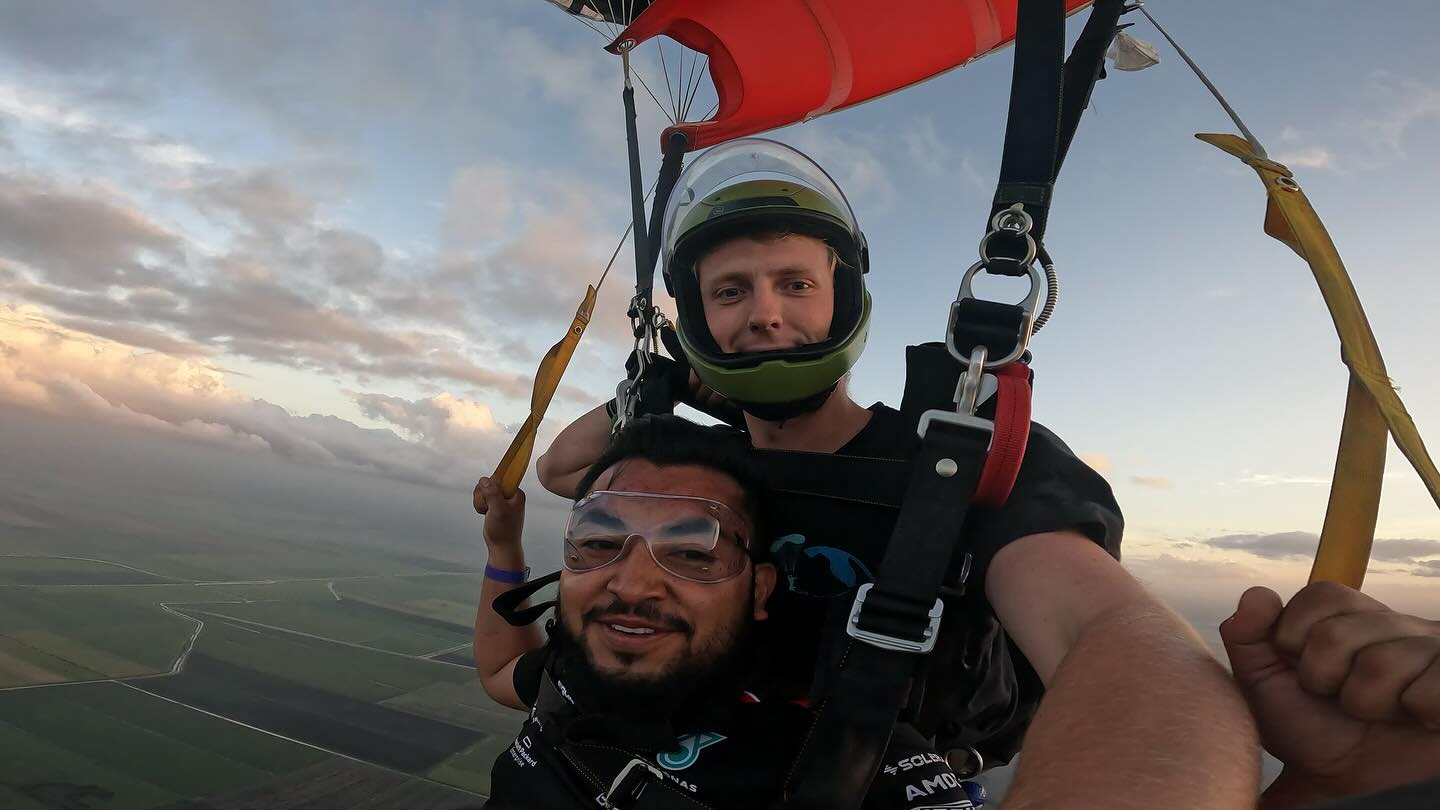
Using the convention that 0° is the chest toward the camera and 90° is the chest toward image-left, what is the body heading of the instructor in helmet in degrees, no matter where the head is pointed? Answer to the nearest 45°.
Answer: approximately 0°
